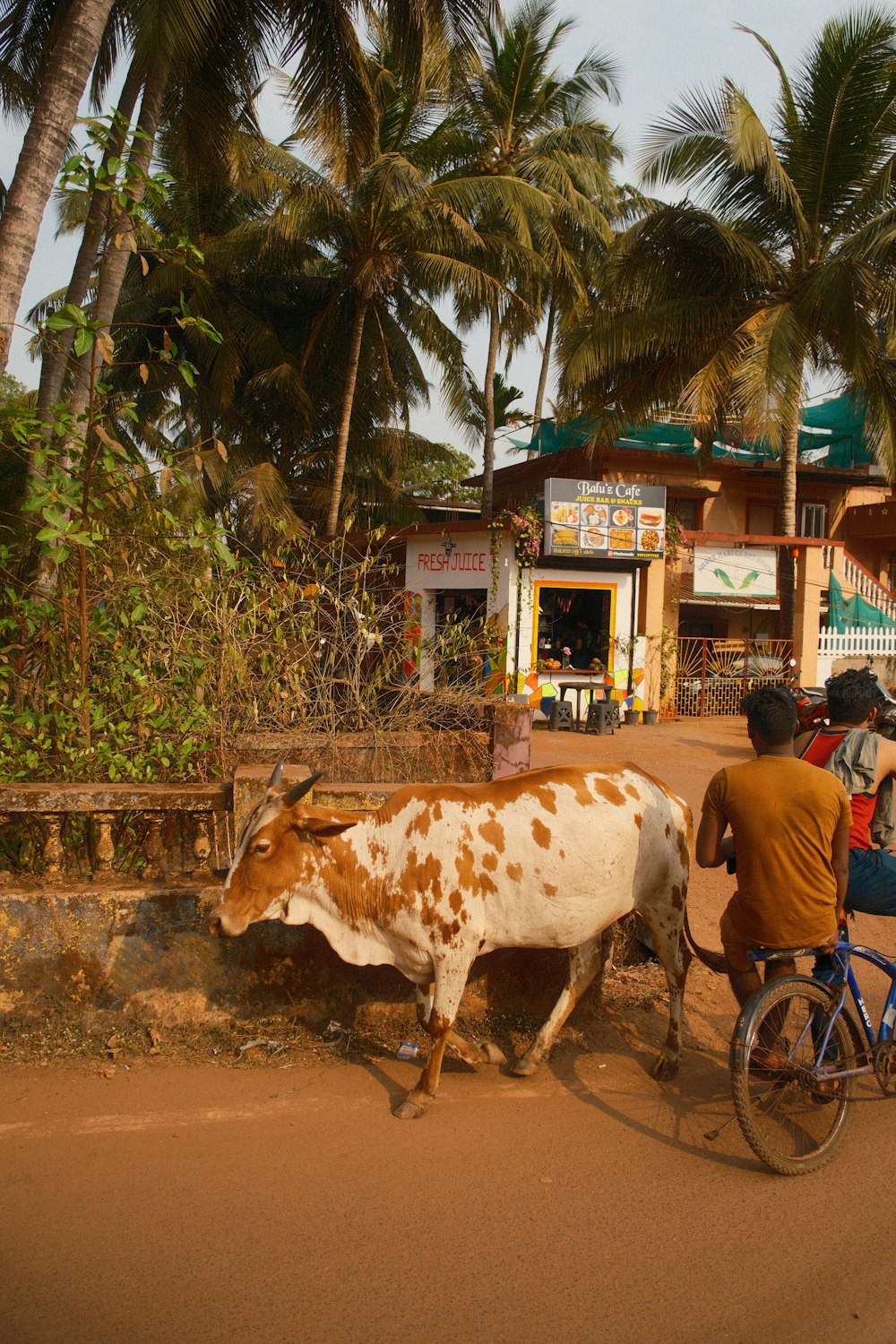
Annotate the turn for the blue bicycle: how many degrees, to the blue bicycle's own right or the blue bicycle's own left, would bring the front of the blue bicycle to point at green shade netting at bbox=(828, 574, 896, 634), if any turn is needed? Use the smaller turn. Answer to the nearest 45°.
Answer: approximately 45° to the blue bicycle's own left

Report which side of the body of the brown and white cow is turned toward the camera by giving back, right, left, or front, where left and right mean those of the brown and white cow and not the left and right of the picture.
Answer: left

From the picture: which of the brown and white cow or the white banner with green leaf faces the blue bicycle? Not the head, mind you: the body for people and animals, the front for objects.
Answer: the white banner with green leaf

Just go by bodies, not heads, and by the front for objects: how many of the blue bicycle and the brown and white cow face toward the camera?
0

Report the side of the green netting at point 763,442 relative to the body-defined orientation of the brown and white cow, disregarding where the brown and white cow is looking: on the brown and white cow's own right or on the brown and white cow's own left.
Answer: on the brown and white cow's own right

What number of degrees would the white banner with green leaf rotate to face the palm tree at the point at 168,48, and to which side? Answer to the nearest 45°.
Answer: approximately 45° to its right

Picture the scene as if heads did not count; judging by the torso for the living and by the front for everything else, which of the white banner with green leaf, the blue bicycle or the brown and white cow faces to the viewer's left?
the brown and white cow

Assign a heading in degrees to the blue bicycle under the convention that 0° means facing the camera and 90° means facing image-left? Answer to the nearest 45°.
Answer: approximately 225°

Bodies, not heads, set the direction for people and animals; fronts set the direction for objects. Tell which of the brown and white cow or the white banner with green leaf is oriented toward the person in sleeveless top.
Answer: the white banner with green leaf

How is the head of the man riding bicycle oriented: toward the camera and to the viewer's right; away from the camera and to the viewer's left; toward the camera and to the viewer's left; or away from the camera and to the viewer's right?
away from the camera and to the viewer's left

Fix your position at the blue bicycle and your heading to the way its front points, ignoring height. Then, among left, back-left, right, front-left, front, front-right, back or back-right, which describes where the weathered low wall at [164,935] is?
back-left

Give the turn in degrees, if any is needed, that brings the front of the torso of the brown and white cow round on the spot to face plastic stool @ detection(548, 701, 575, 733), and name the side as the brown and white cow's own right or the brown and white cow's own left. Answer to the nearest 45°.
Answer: approximately 90° to the brown and white cow's own right

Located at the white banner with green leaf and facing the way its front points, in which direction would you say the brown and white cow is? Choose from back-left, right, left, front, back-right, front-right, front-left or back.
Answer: front

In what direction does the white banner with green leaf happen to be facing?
toward the camera

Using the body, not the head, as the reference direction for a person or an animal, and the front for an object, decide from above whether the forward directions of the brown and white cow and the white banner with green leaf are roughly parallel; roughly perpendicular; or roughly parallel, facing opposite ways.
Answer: roughly perpendicular

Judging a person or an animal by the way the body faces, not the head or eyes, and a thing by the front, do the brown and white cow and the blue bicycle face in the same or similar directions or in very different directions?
very different directions

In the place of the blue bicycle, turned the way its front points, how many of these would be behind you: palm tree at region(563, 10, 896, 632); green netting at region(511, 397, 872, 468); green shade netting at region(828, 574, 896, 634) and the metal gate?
0
